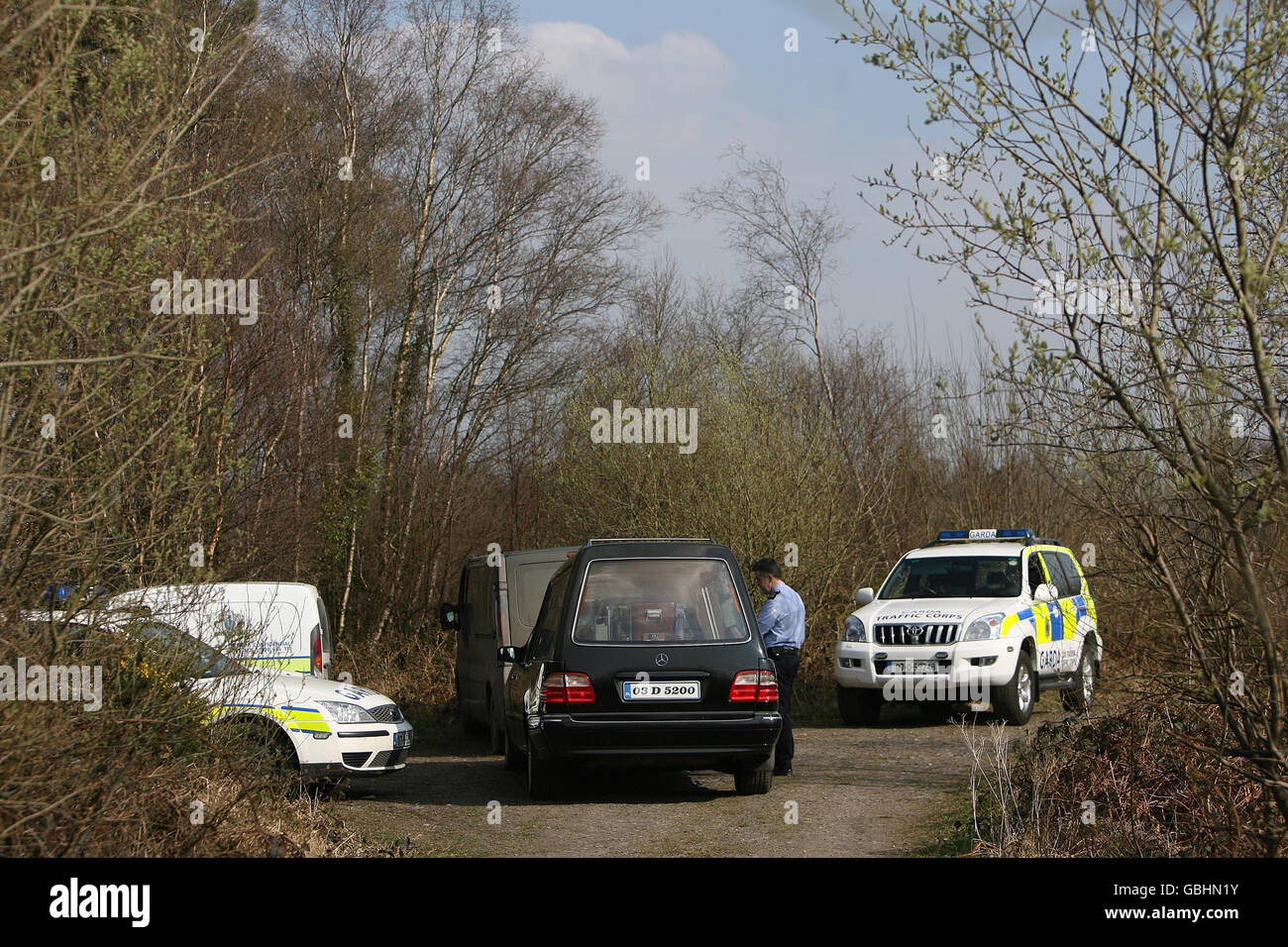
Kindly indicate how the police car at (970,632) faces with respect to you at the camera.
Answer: facing the viewer and to the left of the viewer

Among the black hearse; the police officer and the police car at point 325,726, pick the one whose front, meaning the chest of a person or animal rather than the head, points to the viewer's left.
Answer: the police officer

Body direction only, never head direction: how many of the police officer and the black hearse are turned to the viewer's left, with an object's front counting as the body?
1

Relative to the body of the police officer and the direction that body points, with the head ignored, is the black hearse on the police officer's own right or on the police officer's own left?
on the police officer's own left

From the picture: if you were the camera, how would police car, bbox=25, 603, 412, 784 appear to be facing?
facing the viewer and to the right of the viewer

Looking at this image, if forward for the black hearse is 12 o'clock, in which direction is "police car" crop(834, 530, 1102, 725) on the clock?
The police car is roughly at 1 o'clock from the black hearse.

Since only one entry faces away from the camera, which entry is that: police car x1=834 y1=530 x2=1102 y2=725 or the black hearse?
the black hearse

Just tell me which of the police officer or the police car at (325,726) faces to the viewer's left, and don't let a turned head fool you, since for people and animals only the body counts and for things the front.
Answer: the police officer

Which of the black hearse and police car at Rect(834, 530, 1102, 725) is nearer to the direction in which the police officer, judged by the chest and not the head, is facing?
the black hearse

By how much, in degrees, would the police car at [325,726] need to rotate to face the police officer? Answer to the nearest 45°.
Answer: approximately 45° to its left

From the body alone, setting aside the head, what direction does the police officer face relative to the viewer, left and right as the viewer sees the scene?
facing to the left of the viewer

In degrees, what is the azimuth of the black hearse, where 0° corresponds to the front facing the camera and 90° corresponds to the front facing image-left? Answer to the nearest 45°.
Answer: approximately 180°

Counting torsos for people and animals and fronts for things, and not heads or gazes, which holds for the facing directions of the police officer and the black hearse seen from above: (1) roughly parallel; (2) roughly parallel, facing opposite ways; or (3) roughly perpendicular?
roughly perpendicular

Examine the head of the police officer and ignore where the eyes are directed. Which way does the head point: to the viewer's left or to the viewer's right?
to the viewer's left

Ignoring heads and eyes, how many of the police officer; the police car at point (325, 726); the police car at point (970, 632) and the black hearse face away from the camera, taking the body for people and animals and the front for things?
1
